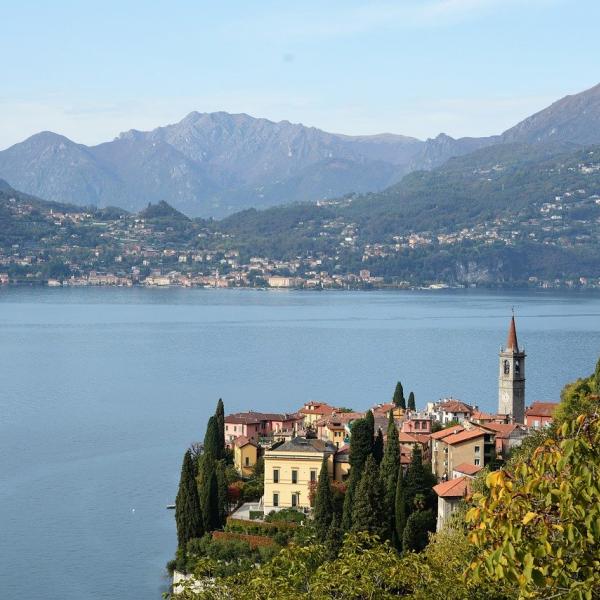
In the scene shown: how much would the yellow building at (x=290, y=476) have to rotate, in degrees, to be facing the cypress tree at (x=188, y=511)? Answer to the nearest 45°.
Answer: approximately 45° to its right

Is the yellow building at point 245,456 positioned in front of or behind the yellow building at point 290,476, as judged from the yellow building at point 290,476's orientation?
behind

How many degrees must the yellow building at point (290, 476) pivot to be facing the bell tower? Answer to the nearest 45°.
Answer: approximately 135° to its left

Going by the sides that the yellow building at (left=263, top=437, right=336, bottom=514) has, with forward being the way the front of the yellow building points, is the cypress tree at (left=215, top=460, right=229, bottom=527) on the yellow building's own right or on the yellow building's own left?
on the yellow building's own right

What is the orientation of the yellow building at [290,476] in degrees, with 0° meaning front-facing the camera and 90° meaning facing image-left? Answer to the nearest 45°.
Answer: approximately 0°

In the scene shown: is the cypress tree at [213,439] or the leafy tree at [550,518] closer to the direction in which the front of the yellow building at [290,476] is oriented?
the leafy tree

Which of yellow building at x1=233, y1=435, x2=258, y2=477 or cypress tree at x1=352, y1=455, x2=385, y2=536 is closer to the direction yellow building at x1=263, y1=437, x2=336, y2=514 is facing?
the cypress tree

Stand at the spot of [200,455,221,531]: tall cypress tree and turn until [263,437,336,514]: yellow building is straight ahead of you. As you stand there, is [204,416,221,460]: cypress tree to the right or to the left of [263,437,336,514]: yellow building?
left
